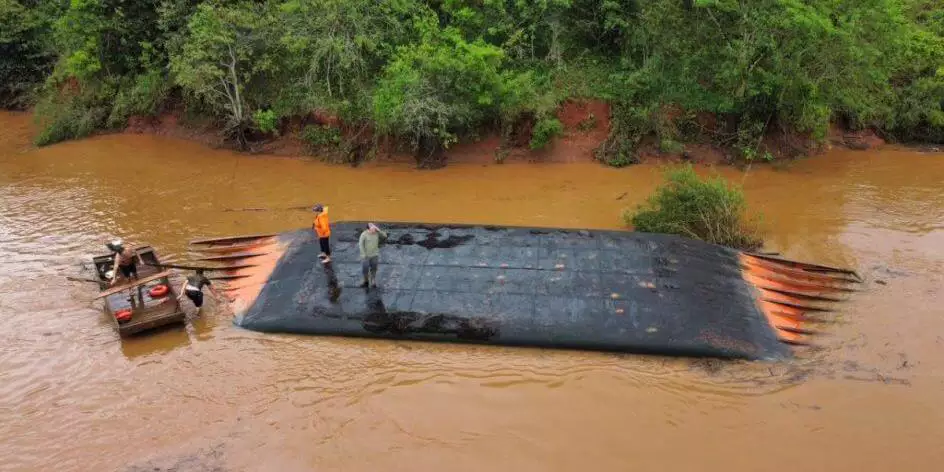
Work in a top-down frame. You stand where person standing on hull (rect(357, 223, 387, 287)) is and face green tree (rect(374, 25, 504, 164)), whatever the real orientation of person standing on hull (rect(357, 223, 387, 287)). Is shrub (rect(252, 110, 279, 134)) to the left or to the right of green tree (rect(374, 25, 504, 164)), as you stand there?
left

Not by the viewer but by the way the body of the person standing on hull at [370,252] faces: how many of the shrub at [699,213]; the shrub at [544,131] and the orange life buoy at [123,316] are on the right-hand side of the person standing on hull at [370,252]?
1

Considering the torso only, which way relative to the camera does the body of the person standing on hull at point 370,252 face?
toward the camera

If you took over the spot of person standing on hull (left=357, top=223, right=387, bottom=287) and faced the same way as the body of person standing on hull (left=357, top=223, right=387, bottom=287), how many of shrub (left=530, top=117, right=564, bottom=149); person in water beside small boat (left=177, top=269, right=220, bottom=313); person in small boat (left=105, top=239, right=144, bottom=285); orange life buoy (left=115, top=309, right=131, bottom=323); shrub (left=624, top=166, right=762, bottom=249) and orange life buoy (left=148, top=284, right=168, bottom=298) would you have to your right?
4

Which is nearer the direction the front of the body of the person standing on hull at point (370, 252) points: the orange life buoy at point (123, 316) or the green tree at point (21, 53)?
the orange life buoy

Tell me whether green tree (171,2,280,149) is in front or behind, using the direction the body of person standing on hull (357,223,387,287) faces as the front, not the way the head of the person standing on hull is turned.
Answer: behind

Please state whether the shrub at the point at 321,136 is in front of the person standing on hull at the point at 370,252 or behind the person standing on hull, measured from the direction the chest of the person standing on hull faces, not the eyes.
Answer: behind

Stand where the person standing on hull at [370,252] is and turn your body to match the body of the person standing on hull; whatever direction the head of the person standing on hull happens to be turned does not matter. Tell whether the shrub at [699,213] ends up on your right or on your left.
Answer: on your left

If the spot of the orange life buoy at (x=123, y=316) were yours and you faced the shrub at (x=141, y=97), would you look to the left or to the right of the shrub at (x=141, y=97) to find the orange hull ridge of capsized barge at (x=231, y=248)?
right

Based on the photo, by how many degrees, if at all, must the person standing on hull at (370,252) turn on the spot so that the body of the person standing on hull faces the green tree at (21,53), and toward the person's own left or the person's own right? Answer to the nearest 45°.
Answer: approximately 135° to the person's own right

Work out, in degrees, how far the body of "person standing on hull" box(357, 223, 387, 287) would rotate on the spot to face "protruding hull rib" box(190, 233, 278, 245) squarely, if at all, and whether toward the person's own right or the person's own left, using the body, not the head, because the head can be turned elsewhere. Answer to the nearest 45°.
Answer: approximately 135° to the person's own right

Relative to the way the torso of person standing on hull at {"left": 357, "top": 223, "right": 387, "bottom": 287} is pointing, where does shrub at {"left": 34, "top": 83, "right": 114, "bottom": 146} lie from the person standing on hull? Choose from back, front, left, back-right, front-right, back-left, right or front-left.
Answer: back-right

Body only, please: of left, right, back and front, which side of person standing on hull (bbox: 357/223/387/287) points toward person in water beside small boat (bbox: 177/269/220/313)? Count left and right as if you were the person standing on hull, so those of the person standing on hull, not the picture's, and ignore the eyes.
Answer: right

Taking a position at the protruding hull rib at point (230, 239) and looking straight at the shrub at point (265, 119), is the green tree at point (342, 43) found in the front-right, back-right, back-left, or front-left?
front-right

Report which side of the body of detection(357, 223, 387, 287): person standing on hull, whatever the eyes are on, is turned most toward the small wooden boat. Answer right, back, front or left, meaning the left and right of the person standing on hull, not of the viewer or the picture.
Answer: right

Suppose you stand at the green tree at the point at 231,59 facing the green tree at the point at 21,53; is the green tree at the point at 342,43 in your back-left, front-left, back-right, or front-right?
back-right

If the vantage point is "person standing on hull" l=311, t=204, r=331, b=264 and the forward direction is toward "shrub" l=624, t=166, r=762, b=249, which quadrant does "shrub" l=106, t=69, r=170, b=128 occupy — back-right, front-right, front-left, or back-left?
back-left
